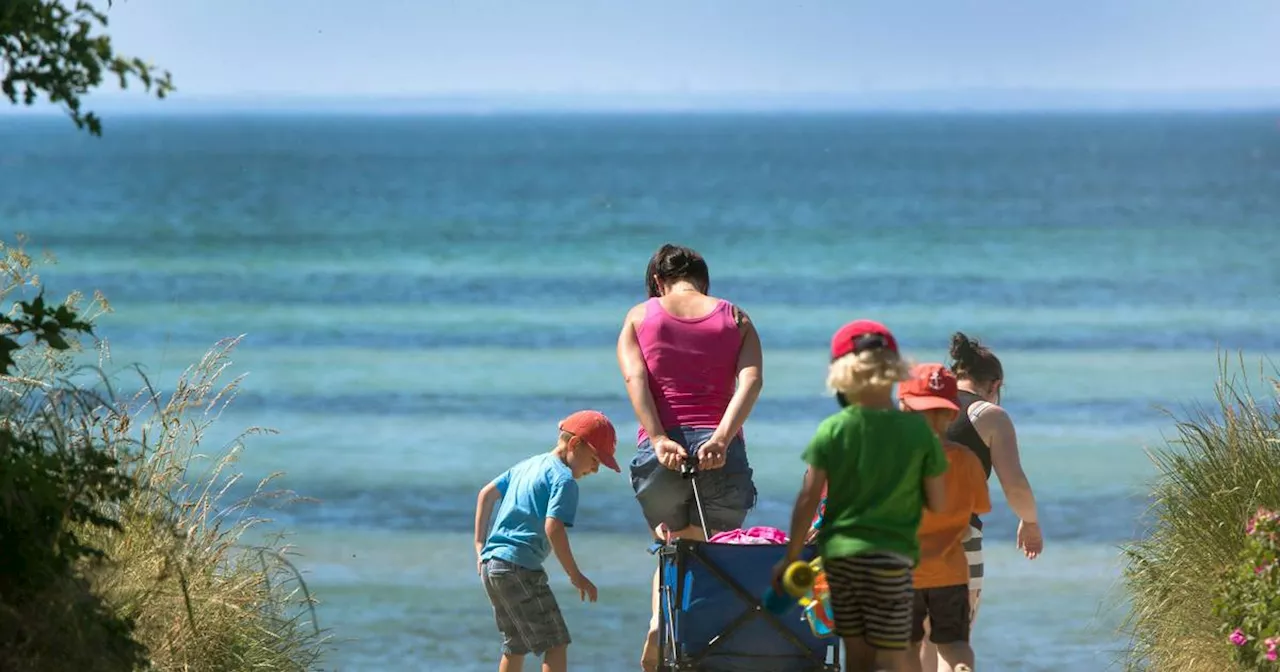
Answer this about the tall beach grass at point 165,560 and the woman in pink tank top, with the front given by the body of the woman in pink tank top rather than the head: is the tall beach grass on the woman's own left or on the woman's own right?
on the woman's own left

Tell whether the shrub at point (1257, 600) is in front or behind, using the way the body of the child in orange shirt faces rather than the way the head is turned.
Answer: behind

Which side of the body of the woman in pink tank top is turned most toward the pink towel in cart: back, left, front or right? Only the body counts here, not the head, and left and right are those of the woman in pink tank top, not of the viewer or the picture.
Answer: back

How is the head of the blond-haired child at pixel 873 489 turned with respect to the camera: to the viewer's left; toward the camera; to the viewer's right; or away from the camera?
away from the camera

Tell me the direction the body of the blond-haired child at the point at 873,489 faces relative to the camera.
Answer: away from the camera

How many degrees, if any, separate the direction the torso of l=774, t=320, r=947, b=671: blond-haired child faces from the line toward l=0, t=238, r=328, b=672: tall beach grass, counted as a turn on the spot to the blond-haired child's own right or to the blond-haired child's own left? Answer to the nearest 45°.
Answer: approximately 90° to the blond-haired child's own left

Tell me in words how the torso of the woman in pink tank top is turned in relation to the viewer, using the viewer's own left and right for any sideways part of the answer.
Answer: facing away from the viewer

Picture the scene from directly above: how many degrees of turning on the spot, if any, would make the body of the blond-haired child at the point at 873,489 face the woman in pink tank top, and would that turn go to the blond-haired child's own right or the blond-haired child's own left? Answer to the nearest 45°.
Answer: approximately 45° to the blond-haired child's own left
